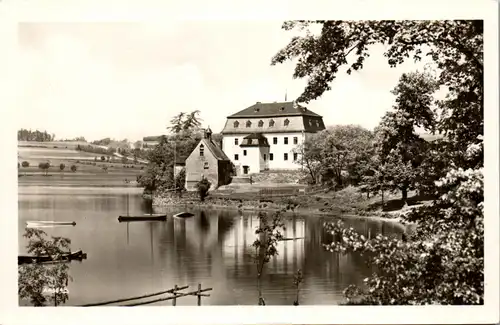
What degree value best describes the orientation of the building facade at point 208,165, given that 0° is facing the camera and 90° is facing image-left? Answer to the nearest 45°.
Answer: approximately 45°

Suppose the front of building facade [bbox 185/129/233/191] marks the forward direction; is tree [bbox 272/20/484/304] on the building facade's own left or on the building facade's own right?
on the building facade's own left

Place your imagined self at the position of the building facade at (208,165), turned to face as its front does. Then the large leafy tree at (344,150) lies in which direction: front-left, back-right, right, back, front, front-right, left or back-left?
back-left

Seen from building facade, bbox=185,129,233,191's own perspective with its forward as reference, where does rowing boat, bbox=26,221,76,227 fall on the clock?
The rowing boat is roughly at 1 o'clock from the building facade.

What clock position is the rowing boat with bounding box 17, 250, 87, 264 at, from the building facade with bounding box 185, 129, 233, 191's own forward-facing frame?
The rowing boat is roughly at 1 o'clock from the building facade.

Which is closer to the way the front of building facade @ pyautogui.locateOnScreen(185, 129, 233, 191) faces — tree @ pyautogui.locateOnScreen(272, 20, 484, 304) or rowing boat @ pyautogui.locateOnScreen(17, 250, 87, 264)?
the rowing boat

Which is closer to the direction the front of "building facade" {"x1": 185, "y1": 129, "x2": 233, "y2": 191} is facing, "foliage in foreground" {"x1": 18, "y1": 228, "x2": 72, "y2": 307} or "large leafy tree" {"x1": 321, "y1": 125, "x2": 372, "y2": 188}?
the foliage in foreground

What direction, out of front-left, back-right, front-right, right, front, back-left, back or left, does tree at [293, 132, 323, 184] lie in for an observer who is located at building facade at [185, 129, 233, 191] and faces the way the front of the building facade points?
back-left
